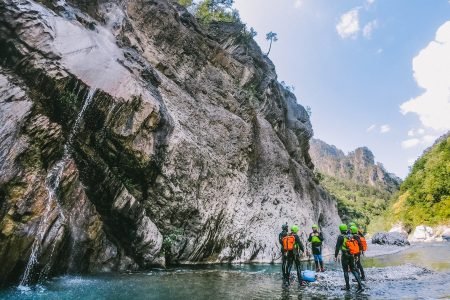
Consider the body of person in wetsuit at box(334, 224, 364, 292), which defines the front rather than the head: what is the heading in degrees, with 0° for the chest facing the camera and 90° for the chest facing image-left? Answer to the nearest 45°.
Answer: approximately 135°

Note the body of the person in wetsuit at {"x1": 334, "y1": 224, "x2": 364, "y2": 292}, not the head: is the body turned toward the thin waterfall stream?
no

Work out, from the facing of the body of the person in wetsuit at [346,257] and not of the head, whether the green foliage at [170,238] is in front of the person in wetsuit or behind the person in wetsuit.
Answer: in front

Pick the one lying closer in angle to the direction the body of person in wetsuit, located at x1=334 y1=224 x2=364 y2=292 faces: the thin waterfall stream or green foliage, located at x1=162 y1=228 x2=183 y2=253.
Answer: the green foliage

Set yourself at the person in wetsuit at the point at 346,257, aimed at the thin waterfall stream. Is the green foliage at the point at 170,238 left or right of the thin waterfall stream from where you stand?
right

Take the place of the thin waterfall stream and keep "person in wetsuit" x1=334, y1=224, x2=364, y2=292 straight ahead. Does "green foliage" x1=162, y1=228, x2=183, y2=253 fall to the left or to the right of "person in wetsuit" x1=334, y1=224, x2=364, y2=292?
left
